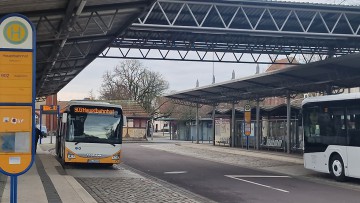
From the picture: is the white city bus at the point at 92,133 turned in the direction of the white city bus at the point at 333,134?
no

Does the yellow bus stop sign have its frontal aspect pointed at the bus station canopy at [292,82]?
no

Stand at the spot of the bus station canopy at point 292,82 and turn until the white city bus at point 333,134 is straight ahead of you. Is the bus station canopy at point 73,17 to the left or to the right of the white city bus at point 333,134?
right

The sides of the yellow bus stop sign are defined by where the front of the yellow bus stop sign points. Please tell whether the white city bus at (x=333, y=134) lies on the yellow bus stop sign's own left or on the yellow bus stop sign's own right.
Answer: on the yellow bus stop sign's own left

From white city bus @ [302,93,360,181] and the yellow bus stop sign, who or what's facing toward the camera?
the yellow bus stop sign

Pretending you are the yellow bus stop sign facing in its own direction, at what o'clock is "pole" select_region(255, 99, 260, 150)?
The pole is roughly at 7 o'clock from the yellow bus stop sign.

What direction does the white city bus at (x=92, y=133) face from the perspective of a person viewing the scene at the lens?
facing the viewer

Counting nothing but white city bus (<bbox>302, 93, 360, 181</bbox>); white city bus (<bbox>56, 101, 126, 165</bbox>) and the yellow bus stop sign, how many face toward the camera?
2

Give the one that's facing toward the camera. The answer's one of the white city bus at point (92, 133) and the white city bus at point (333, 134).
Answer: the white city bus at point (92, 133)

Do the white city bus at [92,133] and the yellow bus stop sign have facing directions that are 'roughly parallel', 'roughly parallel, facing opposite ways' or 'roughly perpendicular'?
roughly parallel

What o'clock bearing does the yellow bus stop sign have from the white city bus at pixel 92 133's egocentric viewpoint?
The yellow bus stop sign is roughly at 12 o'clock from the white city bus.

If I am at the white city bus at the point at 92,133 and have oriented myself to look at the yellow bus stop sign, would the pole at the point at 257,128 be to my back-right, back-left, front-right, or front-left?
back-left

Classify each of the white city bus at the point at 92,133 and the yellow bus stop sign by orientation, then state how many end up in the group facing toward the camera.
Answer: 2
